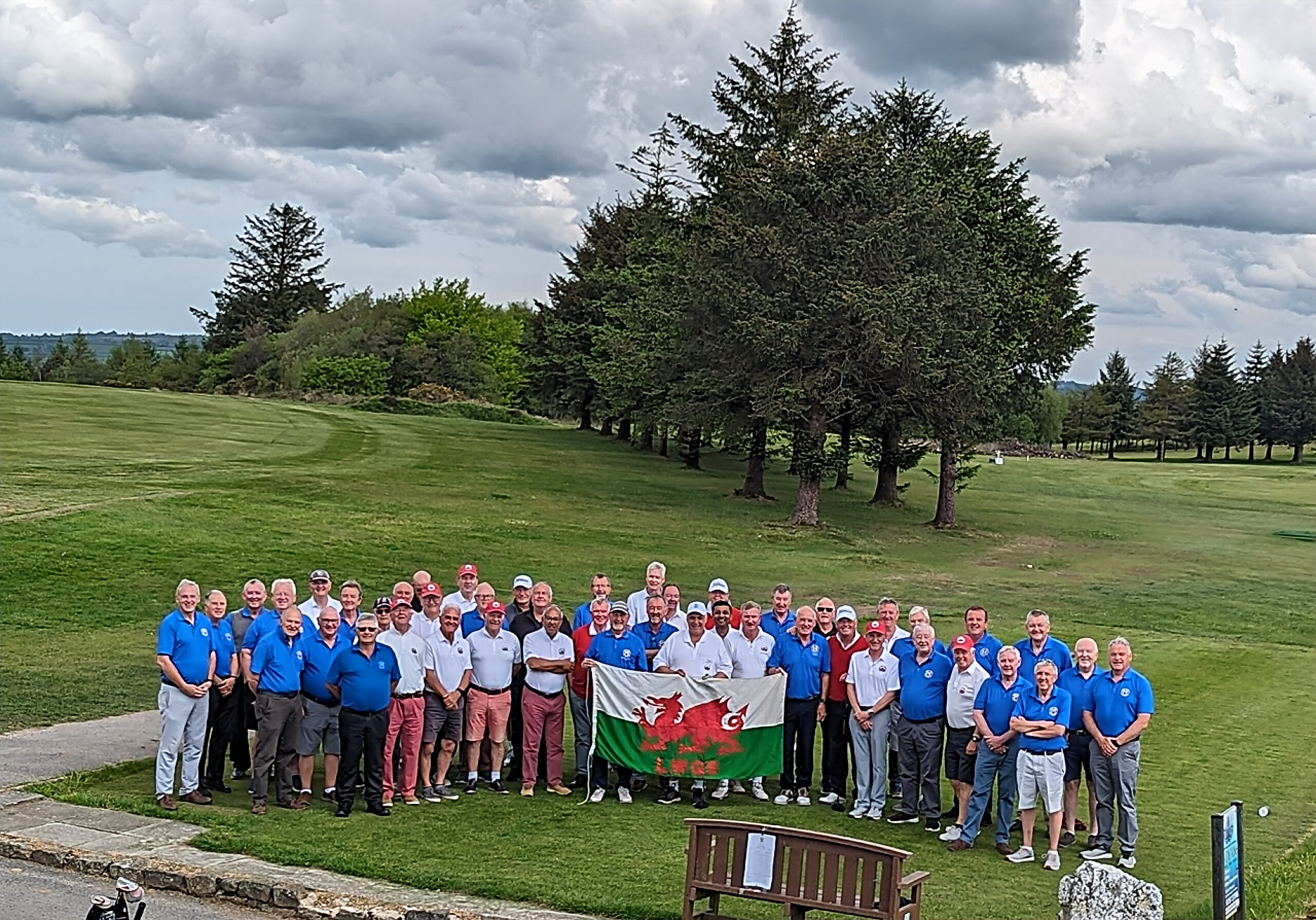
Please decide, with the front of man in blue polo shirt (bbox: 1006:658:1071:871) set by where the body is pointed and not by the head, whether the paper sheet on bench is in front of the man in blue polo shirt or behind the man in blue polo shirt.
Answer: in front

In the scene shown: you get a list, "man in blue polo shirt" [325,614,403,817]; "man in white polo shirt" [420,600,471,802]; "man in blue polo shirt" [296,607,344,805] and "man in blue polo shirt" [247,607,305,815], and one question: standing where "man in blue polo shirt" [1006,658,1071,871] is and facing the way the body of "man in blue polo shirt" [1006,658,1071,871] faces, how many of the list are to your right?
4

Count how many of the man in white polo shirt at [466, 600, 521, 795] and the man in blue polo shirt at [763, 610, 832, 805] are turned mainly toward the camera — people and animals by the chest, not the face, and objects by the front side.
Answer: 2

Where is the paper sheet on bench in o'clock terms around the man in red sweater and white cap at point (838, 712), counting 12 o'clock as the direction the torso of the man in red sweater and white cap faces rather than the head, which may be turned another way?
The paper sheet on bench is roughly at 12 o'clock from the man in red sweater and white cap.

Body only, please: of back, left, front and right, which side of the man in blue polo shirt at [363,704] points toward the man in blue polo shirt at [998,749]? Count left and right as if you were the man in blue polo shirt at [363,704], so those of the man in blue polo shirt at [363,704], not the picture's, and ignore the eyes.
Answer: left
